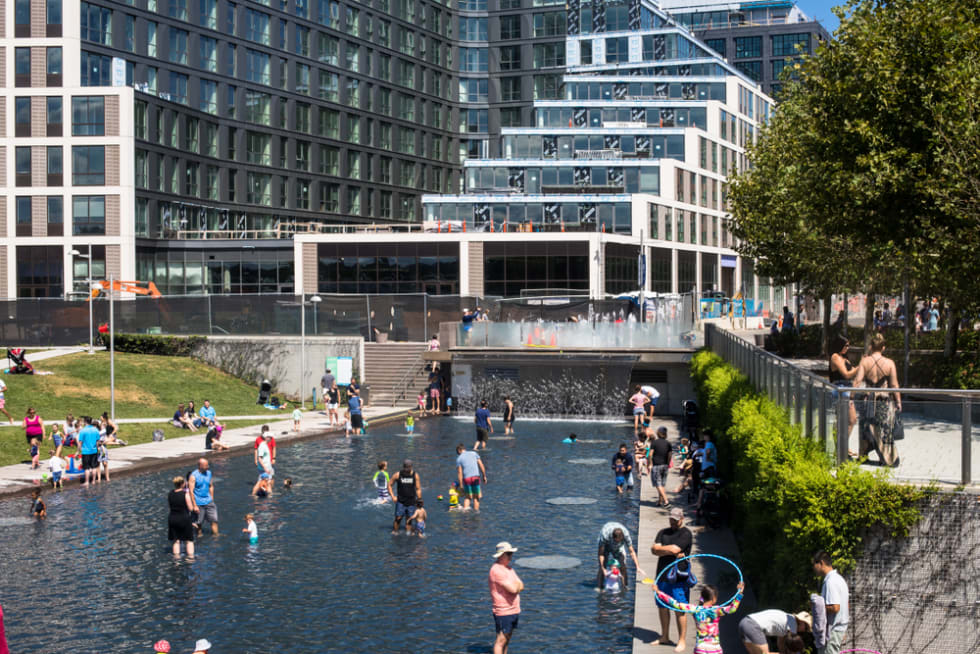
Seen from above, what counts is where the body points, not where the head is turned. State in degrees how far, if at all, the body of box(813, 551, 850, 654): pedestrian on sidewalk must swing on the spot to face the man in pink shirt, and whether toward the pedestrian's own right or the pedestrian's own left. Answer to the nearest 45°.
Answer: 0° — they already face them

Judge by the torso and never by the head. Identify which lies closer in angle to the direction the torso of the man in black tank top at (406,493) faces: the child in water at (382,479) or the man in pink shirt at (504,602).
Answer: the man in pink shirt

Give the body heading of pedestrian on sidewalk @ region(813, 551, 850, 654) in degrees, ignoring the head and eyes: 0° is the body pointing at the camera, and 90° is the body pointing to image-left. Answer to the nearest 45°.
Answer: approximately 90°

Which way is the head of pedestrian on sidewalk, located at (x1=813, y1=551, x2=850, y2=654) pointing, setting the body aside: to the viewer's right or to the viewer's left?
to the viewer's left

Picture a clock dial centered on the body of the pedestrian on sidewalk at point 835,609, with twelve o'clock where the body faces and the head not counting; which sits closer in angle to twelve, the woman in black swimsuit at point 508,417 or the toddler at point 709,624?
the toddler

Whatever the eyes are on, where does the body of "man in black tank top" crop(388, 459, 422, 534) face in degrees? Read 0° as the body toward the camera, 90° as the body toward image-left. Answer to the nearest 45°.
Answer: approximately 0°

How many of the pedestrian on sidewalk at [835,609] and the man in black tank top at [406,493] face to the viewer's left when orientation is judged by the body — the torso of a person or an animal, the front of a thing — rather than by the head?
1

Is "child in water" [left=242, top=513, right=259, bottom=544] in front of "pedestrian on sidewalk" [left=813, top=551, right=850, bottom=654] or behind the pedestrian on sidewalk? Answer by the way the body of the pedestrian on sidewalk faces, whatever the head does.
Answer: in front

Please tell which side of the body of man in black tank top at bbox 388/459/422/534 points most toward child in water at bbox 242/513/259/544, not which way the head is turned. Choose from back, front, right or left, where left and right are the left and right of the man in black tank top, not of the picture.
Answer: right

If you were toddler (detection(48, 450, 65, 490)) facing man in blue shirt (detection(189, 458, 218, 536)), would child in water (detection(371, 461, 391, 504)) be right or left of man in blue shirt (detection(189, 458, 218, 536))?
left

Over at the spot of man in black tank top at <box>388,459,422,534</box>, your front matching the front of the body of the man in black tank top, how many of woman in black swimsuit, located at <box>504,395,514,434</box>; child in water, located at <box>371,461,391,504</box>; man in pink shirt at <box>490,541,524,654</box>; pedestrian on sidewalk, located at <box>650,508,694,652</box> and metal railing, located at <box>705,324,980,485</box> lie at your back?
2

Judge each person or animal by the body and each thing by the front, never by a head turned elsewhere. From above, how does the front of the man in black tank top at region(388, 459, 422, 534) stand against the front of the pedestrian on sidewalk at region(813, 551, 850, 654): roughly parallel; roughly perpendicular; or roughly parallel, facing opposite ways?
roughly perpendicular

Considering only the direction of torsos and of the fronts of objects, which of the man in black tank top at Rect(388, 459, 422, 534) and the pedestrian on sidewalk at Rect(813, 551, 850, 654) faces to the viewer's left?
the pedestrian on sidewalk
